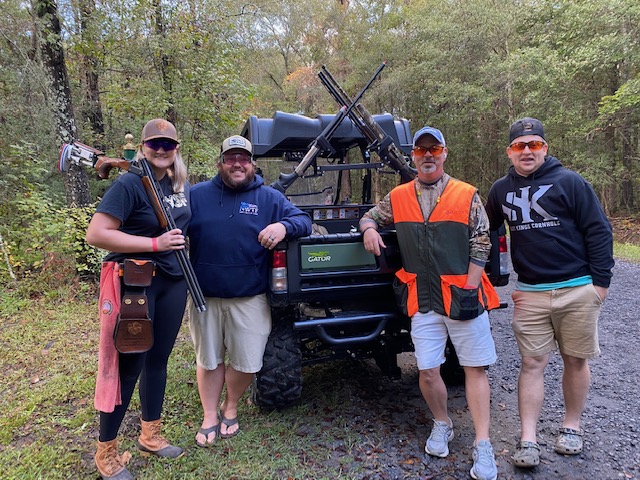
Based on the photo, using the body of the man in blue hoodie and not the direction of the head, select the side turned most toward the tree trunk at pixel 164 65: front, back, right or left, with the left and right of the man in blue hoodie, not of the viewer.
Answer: back

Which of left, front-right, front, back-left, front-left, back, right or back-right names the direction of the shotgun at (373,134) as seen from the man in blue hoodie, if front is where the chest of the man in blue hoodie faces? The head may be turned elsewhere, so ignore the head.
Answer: back-left

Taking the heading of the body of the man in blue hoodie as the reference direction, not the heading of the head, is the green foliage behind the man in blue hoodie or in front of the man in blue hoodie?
behind

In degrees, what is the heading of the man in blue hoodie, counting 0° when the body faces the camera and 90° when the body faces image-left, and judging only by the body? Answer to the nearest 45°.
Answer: approximately 0°

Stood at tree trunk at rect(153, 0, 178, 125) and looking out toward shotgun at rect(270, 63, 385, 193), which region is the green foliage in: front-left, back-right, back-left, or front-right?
front-right

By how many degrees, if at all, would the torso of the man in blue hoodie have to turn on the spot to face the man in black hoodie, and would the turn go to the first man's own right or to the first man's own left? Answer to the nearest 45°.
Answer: approximately 90° to the first man's own left

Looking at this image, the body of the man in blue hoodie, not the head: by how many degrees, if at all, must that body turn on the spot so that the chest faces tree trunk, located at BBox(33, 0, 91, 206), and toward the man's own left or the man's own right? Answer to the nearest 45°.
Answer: approximately 135° to the man's own right
